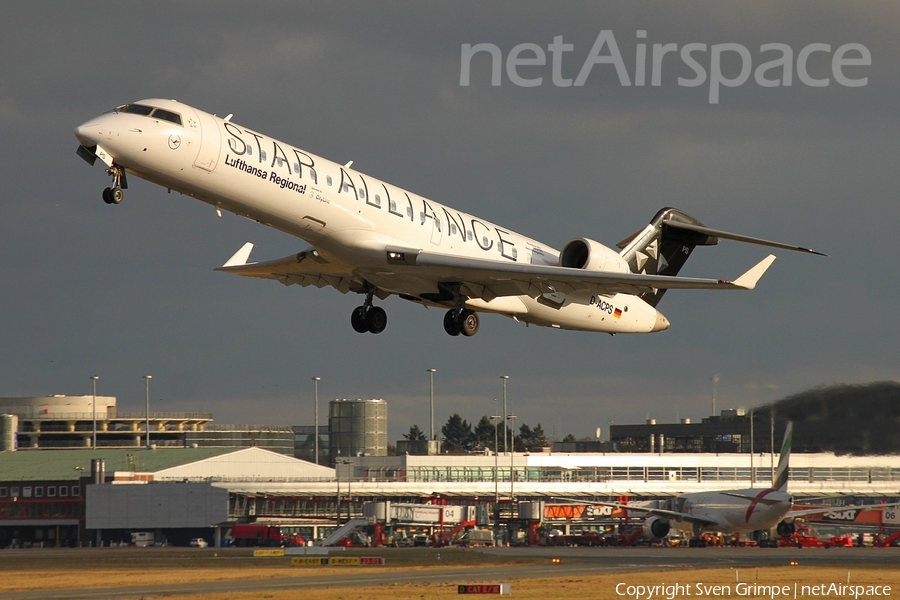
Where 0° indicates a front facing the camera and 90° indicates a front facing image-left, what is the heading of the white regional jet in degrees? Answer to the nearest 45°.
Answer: approximately 45°
